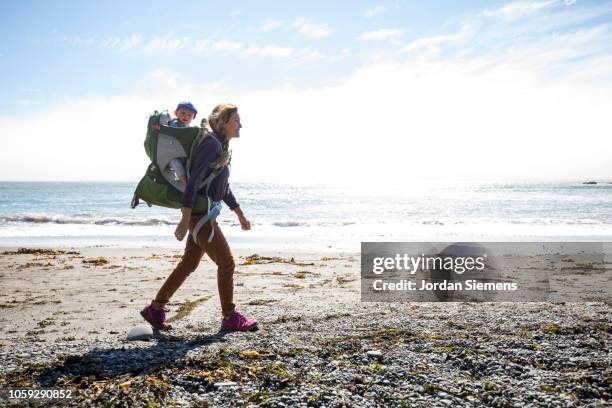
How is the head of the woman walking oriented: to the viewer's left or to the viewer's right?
to the viewer's right

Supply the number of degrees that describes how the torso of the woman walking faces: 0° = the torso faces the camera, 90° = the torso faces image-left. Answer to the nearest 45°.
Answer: approximately 270°
